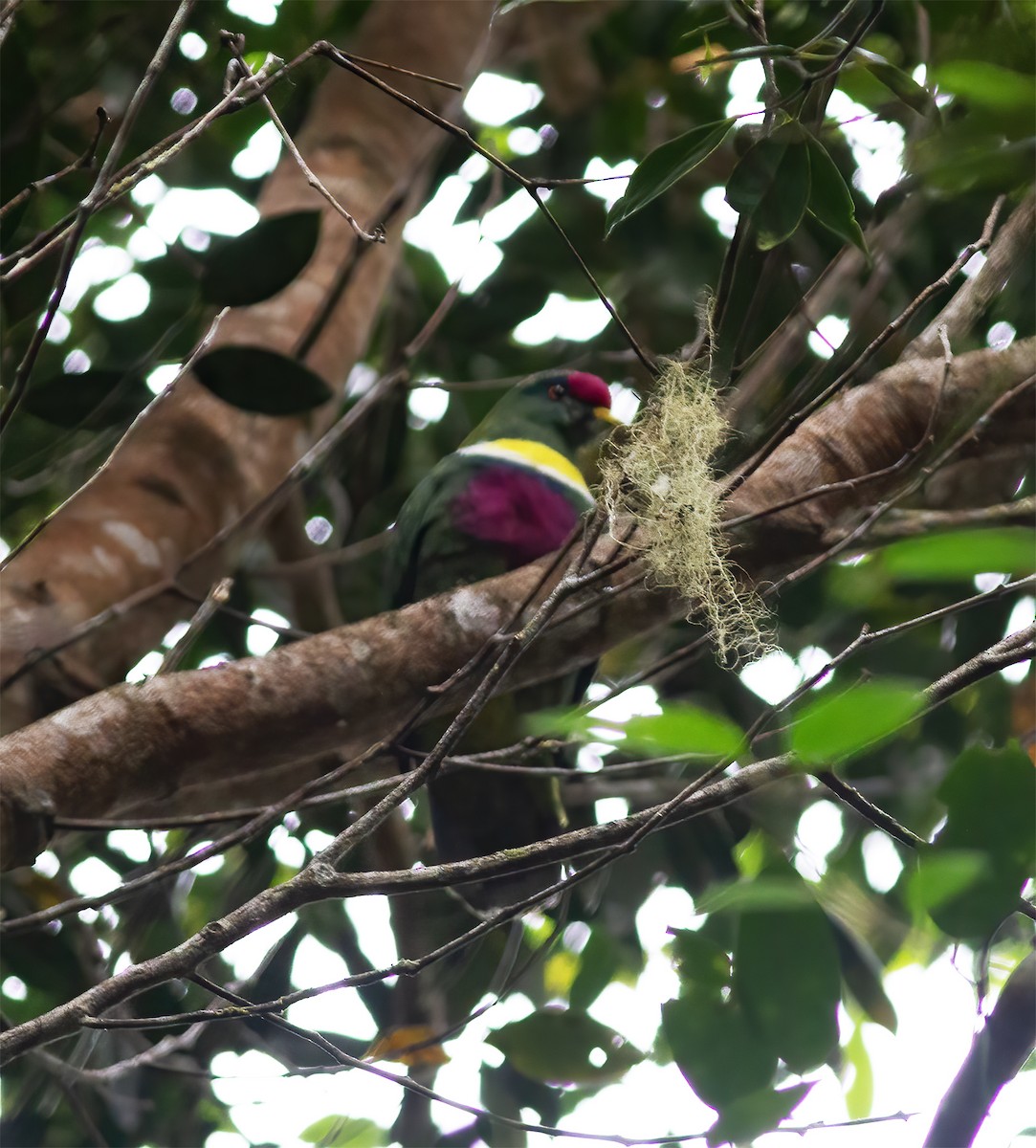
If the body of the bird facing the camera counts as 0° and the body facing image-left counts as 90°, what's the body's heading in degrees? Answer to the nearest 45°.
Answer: approximately 315°

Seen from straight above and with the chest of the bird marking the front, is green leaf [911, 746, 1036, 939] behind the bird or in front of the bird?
in front

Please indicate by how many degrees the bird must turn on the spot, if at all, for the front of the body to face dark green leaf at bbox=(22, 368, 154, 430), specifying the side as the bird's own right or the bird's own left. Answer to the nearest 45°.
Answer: approximately 90° to the bird's own right
